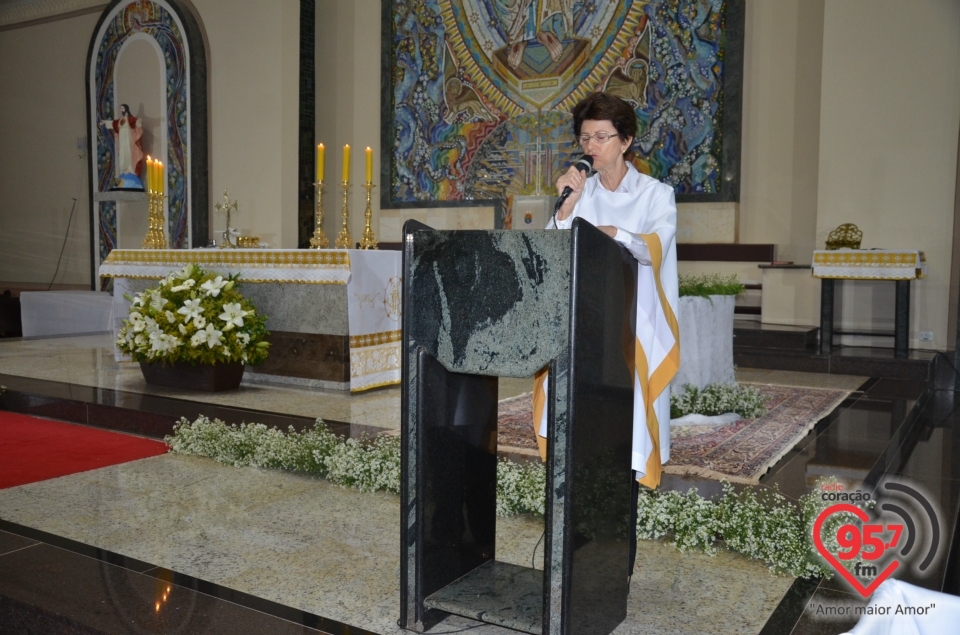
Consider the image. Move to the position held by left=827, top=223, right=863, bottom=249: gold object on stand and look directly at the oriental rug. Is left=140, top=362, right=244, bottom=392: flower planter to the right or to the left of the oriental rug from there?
right

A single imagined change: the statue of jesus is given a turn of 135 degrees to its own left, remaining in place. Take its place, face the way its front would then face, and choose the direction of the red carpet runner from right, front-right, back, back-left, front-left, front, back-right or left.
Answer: right

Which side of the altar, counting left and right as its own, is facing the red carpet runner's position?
front

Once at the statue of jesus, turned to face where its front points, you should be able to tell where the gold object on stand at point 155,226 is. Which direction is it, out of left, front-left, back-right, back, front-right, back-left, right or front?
front-left

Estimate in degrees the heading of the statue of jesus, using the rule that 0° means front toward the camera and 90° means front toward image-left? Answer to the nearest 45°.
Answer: approximately 45°

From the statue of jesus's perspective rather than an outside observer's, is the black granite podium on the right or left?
on its left

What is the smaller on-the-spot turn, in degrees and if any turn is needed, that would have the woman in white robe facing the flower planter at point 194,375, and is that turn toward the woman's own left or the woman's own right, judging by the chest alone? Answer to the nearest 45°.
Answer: approximately 90° to the woman's own right

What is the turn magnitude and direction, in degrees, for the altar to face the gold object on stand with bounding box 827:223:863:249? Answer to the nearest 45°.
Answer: approximately 135° to its left

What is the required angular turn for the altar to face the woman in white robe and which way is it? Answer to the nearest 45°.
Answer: approximately 45° to its left

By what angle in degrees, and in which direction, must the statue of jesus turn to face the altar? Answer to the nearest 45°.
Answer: approximately 45° to its left

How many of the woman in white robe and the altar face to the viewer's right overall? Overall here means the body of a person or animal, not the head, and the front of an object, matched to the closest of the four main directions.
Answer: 0

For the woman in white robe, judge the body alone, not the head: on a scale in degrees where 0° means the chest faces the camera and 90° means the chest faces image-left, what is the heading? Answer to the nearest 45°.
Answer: approximately 45°

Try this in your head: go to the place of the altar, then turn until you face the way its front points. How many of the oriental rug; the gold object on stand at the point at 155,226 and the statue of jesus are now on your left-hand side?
1
